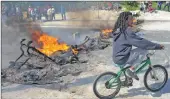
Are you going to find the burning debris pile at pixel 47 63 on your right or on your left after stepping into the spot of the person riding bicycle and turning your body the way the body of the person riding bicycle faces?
on your left

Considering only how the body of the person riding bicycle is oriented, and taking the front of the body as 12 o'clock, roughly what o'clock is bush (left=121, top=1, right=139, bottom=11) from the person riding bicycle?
The bush is roughly at 9 o'clock from the person riding bicycle.

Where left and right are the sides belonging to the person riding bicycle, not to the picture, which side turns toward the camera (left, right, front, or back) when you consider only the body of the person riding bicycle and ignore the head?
right

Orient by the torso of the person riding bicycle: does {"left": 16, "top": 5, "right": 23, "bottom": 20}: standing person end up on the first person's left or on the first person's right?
on the first person's left

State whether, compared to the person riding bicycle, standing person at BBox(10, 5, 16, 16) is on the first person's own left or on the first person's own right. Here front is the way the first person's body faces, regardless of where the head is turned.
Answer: on the first person's own left
